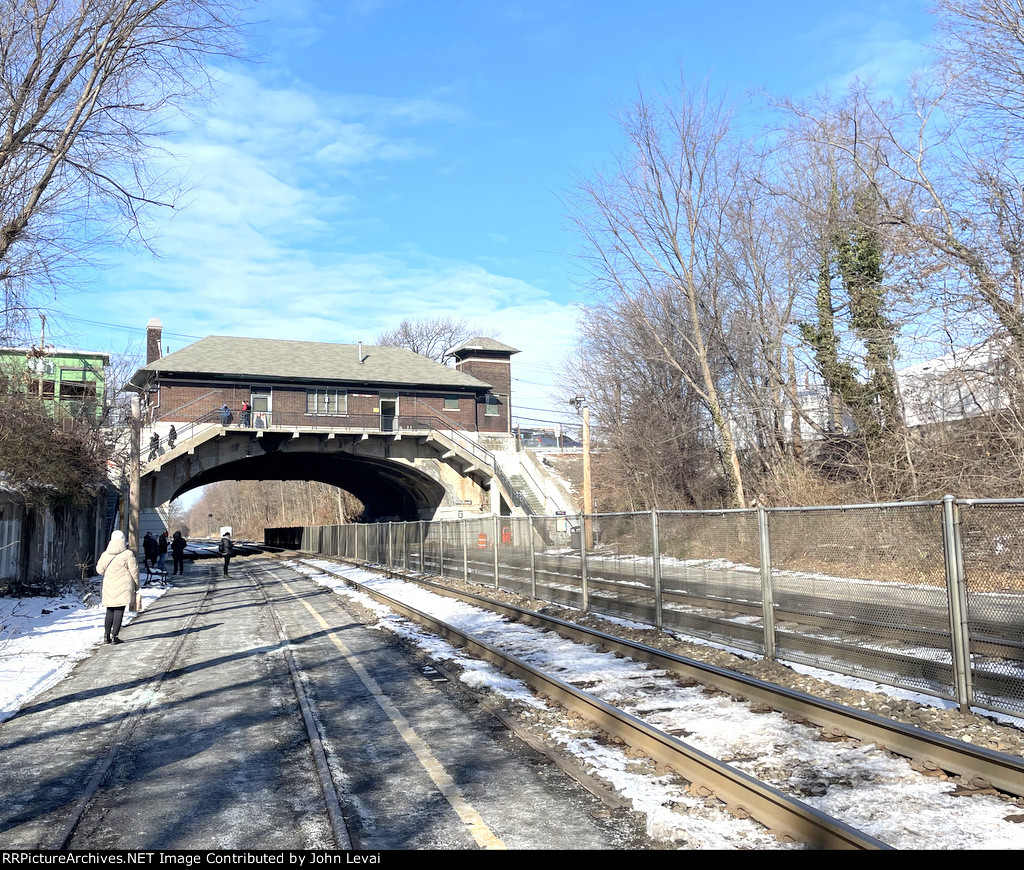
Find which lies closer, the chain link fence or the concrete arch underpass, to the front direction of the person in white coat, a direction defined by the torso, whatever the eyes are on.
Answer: the concrete arch underpass

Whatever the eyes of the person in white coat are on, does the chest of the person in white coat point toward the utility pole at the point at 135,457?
yes

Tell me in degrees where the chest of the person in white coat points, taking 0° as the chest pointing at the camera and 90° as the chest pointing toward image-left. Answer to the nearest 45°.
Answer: approximately 180°

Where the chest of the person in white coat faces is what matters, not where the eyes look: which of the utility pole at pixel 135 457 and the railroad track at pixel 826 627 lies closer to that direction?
the utility pole

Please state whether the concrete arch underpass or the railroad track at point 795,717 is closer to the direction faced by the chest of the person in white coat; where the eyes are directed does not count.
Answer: the concrete arch underpass

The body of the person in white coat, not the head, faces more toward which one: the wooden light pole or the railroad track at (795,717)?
the wooden light pole

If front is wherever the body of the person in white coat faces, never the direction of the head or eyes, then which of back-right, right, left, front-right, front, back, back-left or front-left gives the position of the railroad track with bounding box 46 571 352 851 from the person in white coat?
back

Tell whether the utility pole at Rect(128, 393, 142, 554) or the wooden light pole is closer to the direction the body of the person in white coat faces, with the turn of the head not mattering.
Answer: the utility pole

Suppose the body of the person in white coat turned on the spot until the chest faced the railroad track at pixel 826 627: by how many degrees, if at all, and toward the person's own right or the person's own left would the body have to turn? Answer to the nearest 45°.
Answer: approximately 135° to the person's own right

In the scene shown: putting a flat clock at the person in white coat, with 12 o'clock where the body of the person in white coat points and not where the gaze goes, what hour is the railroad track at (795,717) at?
The railroad track is roughly at 5 o'clock from the person in white coat.

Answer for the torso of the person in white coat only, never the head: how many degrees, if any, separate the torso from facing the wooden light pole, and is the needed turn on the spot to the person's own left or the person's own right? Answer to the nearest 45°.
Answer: approximately 45° to the person's own right
